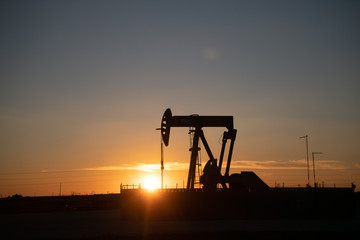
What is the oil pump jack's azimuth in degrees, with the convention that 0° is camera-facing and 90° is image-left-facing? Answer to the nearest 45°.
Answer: approximately 90°
